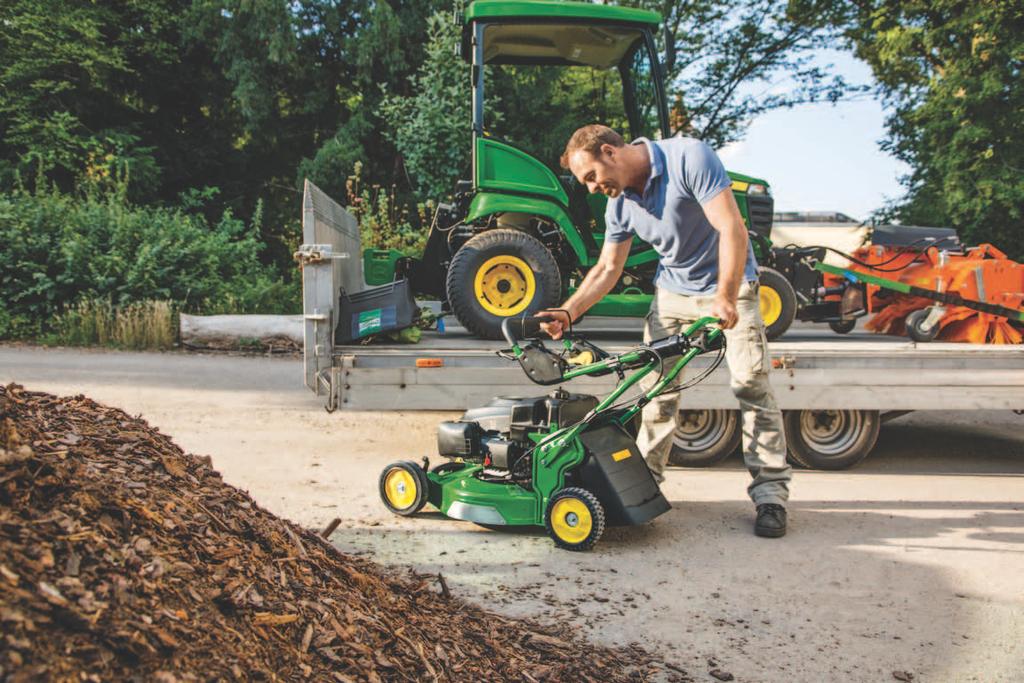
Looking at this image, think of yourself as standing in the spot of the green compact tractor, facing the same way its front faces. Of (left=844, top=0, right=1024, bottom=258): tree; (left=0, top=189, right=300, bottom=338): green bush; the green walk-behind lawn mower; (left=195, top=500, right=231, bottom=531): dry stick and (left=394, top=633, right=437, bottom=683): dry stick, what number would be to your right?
3

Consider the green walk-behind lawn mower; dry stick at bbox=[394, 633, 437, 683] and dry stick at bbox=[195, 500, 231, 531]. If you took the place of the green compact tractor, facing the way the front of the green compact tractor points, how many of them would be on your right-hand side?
3

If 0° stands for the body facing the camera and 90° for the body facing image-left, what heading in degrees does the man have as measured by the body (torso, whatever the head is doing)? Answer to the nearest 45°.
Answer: approximately 45°

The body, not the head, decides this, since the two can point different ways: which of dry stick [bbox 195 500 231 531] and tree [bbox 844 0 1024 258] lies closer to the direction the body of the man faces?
the dry stick

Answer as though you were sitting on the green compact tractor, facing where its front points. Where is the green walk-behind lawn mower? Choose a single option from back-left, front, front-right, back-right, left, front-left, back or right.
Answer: right

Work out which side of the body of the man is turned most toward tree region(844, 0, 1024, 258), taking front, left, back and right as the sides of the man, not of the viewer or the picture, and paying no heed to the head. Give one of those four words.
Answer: back

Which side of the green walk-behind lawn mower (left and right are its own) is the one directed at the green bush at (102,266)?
front

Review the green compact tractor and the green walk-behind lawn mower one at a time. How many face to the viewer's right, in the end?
1

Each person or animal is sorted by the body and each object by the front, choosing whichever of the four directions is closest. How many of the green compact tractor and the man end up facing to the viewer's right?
1

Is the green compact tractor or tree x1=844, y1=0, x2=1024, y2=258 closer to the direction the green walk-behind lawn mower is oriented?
the green compact tractor

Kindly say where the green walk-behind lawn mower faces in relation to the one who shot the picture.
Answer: facing away from the viewer and to the left of the viewer

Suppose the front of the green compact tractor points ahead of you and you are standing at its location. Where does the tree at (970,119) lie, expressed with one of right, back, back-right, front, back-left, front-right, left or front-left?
front-left

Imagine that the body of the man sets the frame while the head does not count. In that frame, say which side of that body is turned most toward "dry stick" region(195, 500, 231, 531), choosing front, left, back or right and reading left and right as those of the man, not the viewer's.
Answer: front

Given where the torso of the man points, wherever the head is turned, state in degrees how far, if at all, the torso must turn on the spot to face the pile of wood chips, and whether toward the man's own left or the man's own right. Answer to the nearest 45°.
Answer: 0° — they already face it

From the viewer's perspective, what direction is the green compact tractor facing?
to the viewer's right
